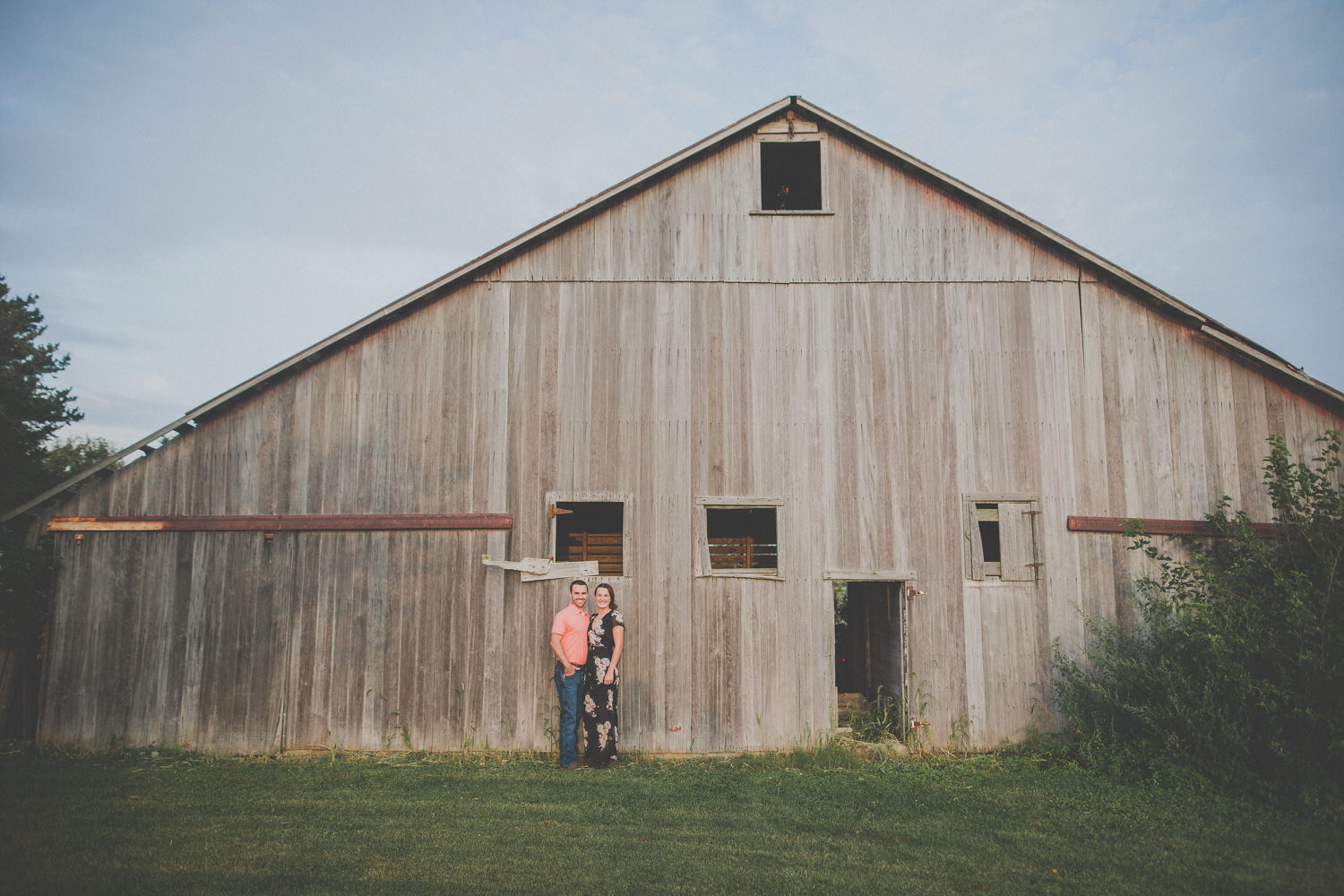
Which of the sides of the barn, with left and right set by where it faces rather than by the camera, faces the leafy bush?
left

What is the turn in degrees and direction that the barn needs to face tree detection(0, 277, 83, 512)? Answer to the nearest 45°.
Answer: approximately 135° to its right

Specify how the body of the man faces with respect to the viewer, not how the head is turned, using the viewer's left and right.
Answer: facing the viewer and to the right of the viewer

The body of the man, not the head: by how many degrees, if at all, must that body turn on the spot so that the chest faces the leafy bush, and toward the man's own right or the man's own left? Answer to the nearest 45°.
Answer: approximately 45° to the man's own left

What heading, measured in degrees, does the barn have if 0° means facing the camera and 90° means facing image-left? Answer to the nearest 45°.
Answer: approximately 0°

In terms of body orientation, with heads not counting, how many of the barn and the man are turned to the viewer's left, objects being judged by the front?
0
